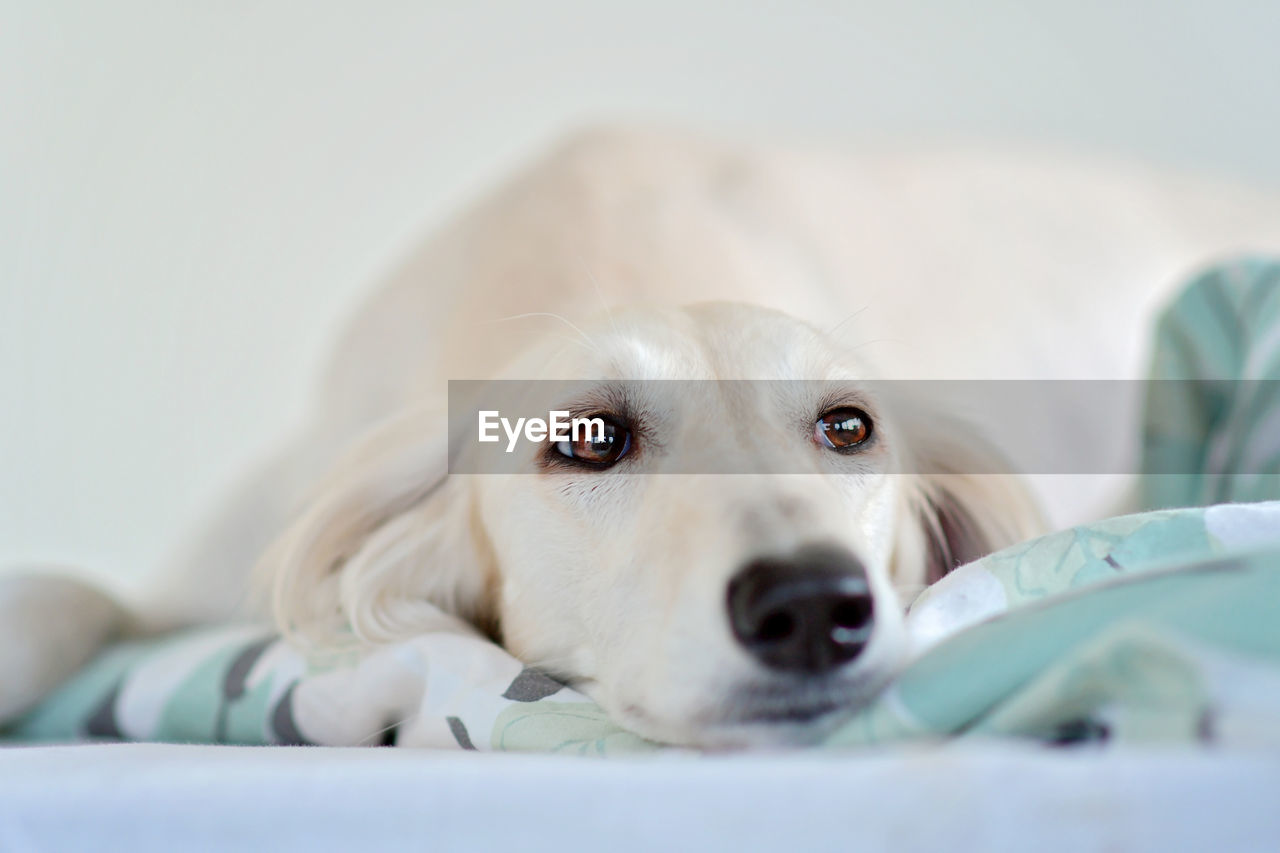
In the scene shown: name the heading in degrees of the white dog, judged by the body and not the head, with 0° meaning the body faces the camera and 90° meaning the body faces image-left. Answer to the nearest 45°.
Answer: approximately 0°
